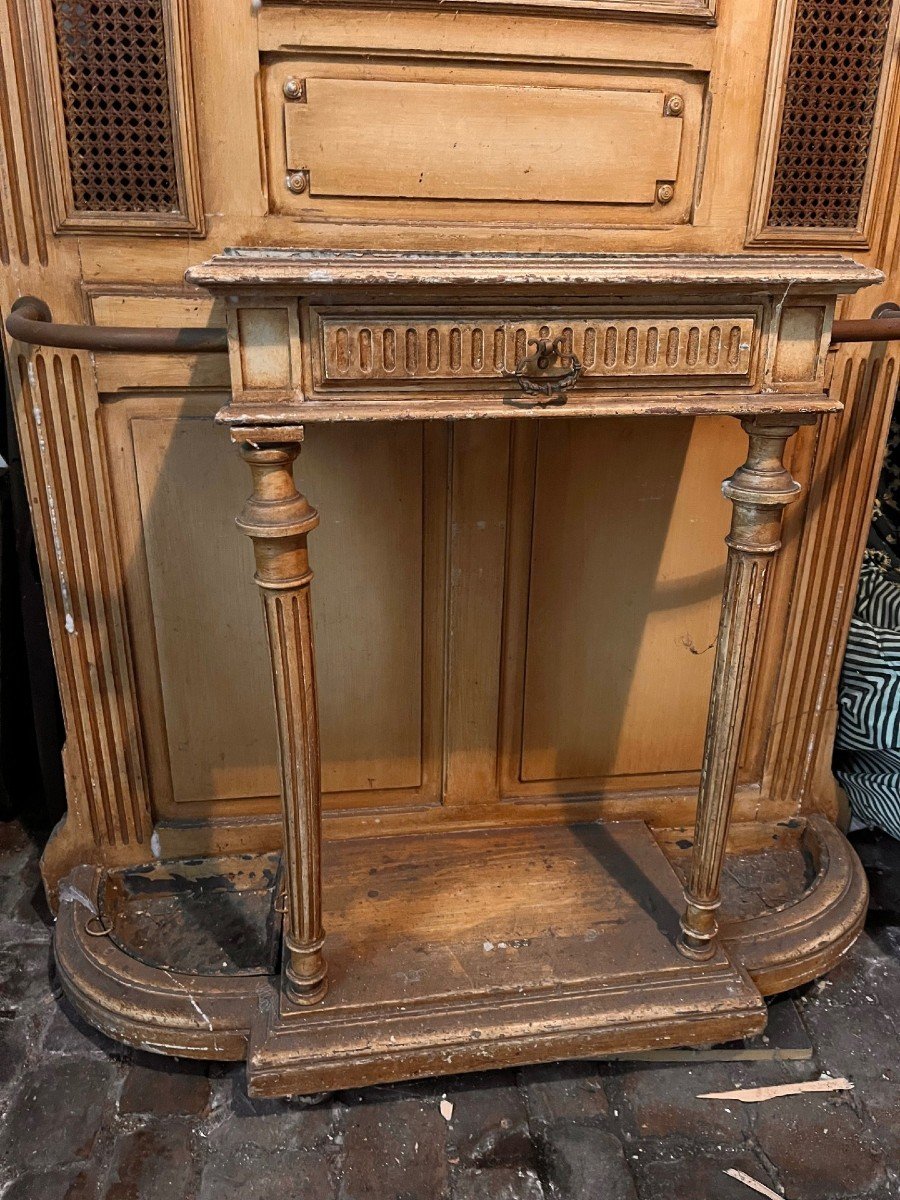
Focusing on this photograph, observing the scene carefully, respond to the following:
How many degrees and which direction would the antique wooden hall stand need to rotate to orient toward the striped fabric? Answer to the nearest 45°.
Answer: approximately 90° to its left

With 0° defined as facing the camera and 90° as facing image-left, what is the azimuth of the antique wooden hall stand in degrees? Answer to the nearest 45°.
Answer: approximately 0°

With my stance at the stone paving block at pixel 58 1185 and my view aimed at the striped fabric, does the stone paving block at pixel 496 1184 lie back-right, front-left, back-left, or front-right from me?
front-right

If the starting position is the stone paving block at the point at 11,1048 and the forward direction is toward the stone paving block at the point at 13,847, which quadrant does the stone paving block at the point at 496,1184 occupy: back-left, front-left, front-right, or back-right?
back-right

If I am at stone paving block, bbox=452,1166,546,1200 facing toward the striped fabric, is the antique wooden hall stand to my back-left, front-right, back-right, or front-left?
front-left

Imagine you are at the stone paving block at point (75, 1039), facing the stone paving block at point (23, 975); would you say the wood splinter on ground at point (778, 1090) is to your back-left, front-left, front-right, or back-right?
back-right
